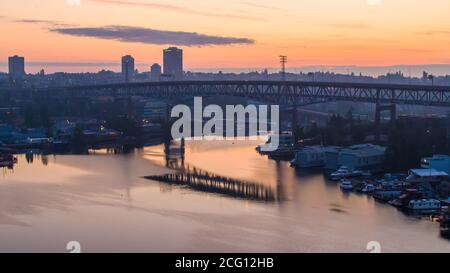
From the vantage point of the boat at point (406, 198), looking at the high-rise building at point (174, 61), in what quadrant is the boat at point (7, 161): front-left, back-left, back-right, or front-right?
front-left

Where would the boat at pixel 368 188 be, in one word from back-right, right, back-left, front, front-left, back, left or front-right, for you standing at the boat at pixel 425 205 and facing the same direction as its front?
front-right

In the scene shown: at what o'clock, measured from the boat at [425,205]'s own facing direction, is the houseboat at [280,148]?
The houseboat is roughly at 2 o'clock from the boat.

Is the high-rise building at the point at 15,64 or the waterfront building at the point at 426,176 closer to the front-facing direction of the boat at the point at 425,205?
the high-rise building

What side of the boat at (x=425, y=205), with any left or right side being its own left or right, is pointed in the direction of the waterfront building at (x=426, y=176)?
right

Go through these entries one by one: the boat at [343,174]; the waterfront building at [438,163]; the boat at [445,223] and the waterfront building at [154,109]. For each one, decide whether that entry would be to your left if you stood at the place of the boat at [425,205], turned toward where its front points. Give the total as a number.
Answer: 1

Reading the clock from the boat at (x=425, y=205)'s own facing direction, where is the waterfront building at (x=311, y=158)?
The waterfront building is roughly at 2 o'clock from the boat.

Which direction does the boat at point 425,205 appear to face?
to the viewer's left
